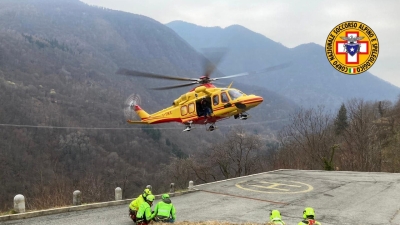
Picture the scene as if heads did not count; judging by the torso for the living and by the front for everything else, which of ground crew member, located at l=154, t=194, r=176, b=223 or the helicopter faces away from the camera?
the ground crew member

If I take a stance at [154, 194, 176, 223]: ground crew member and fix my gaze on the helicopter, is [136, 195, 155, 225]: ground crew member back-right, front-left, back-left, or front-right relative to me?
back-left

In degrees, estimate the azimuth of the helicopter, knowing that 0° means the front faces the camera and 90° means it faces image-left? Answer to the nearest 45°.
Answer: approximately 315°

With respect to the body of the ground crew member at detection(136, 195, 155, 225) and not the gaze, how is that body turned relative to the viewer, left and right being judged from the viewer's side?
facing away from the viewer and to the right of the viewer

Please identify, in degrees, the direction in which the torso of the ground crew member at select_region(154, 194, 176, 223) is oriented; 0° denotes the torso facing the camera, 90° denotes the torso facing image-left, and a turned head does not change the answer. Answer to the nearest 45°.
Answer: approximately 180°

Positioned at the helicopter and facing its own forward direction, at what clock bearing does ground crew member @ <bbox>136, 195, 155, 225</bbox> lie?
The ground crew member is roughly at 2 o'clock from the helicopter.

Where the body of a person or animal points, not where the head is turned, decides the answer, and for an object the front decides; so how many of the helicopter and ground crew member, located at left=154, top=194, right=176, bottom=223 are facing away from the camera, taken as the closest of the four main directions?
1

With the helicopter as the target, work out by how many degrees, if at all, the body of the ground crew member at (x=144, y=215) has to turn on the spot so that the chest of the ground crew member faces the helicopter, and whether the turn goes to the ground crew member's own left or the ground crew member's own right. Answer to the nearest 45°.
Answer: approximately 90° to the ground crew member's own left

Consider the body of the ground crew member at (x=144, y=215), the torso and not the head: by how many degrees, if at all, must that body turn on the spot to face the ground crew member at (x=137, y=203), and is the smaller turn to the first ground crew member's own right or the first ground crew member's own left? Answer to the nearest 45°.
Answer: approximately 45° to the first ground crew member's own left

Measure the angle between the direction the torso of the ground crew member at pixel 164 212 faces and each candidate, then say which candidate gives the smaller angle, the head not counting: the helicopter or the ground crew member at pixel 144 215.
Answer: the helicopter

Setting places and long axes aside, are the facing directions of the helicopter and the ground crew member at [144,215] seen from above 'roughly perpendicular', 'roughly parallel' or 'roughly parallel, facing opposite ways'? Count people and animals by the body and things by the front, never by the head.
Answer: roughly perpendicular

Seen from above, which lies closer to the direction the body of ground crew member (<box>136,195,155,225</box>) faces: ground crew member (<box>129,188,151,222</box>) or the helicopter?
the helicopter
